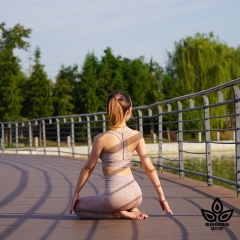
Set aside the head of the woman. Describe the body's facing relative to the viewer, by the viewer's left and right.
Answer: facing away from the viewer and to the left of the viewer
